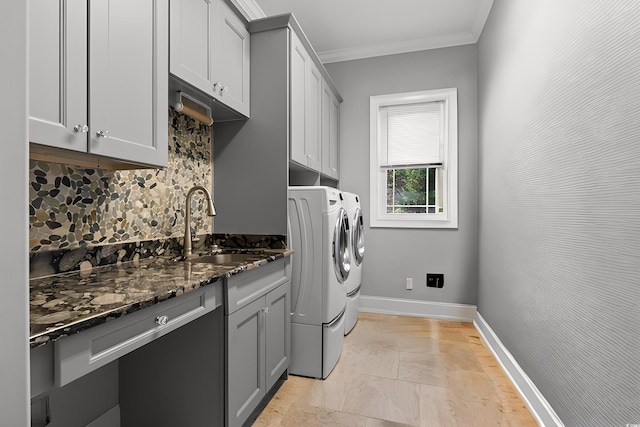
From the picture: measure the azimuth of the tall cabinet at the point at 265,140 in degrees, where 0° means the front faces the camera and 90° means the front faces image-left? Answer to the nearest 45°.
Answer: approximately 270°

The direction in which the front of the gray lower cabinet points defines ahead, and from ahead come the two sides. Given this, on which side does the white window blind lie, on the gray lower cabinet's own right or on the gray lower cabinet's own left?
on the gray lower cabinet's own left

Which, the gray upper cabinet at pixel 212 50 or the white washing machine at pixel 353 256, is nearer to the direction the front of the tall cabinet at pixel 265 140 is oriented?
the white washing machine

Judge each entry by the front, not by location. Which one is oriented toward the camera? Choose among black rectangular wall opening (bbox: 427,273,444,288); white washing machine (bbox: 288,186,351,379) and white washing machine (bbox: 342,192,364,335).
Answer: the black rectangular wall opening

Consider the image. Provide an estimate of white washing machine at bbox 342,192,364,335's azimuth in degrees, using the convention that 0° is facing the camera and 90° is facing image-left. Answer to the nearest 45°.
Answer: approximately 270°

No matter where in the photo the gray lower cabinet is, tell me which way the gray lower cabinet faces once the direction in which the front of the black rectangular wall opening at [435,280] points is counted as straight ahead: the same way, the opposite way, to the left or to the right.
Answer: to the left

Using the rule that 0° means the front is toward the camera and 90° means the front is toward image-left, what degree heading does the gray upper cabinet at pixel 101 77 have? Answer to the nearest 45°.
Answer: approximately 315°

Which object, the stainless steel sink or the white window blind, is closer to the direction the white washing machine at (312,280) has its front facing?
the white window blind

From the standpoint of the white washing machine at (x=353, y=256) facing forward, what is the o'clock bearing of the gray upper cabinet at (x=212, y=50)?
The gray upper cabinet is roughly at 4 o'clock from the white washing machine.

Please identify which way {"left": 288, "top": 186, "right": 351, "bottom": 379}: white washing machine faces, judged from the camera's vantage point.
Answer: facing to the right of the viewer

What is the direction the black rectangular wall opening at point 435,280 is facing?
toward the camera
